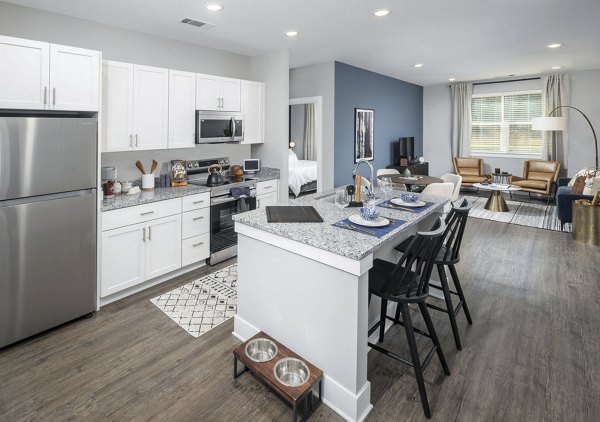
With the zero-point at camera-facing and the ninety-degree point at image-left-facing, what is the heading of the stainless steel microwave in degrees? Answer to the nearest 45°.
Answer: approximately 315°

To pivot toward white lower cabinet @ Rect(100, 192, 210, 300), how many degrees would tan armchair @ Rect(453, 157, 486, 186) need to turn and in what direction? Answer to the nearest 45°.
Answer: approximately 45° to its right

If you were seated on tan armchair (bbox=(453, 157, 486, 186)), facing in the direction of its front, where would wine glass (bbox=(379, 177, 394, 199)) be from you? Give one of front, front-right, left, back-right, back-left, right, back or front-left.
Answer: front-right

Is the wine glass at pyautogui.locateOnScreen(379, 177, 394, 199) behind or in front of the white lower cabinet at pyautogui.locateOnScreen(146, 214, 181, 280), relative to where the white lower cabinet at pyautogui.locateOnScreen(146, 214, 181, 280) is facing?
in front

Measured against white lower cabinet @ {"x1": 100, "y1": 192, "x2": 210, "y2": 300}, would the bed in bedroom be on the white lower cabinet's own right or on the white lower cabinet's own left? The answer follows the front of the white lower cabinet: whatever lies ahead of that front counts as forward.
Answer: on the white lower cabinet's own left

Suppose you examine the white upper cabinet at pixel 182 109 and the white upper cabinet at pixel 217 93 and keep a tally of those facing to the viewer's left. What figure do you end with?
0
